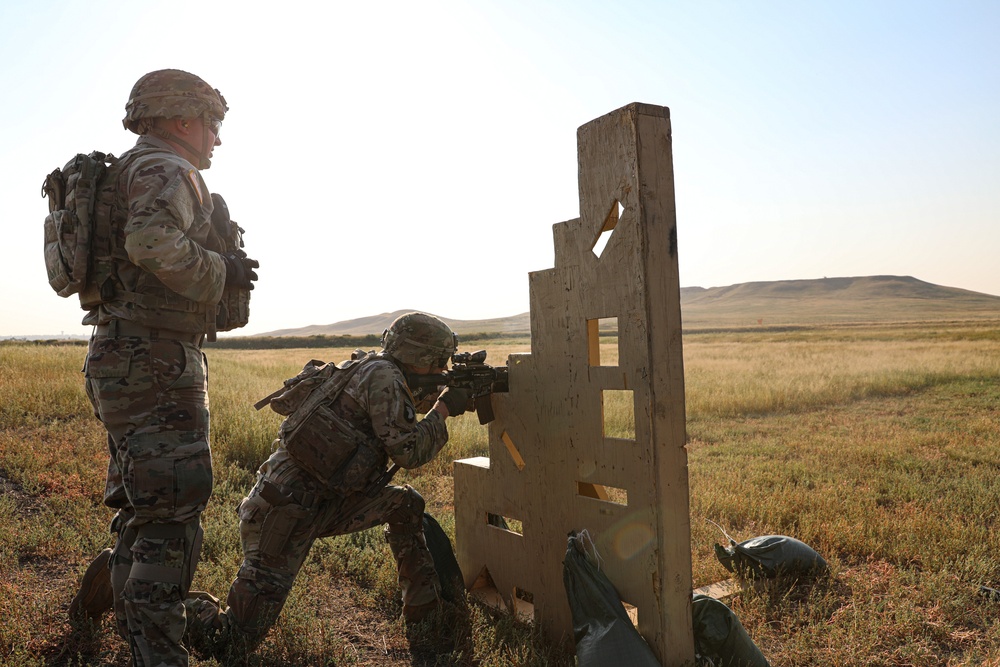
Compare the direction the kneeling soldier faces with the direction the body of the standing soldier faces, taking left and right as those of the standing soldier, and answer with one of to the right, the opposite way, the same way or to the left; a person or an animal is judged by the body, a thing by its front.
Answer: the same way

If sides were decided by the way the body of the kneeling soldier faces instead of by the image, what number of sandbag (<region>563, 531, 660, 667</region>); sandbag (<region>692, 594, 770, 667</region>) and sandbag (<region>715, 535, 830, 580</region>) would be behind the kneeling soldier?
0

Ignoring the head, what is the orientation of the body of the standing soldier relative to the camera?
to the viewer's right

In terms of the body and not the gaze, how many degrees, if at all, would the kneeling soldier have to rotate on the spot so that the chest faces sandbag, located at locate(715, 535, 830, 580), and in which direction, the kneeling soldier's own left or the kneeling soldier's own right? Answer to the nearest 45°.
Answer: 0° — they already face it

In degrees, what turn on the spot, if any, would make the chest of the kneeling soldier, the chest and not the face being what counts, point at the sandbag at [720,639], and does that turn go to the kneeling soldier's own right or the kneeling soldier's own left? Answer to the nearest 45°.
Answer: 0° — they already face it

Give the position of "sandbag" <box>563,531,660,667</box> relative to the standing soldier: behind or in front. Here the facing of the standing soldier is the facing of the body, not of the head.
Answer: in front

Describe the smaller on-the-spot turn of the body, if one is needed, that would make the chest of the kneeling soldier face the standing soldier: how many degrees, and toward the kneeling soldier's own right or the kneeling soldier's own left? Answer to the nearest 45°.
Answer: approximately 135° to the kneeling soldier's own right

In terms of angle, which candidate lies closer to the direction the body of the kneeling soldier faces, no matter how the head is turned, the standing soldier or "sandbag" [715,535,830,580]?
the sandbag

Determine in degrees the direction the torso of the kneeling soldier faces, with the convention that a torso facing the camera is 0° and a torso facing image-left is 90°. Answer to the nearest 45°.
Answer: approximately 270°

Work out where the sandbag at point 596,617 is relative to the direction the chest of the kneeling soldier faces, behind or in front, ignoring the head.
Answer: in front

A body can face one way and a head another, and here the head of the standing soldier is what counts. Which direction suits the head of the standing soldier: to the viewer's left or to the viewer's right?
to the viewer's right

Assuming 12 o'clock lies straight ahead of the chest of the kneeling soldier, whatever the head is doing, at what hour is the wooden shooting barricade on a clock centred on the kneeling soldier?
The wooden shooting barricade is roughly at 1 o'clock from the kneeling soldier.

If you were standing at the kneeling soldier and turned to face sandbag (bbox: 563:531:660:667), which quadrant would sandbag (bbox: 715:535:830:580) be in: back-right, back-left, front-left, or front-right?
front-left

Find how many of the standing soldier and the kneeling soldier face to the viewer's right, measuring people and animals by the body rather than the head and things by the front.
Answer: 2

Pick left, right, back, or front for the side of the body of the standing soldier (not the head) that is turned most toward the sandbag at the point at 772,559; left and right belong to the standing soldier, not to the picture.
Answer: front

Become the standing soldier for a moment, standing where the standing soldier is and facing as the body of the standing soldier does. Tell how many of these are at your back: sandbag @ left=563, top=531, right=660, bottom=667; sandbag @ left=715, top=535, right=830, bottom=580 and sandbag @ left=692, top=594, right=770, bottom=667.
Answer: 0

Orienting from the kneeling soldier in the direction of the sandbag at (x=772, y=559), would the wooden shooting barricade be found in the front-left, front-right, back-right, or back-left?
front-right
